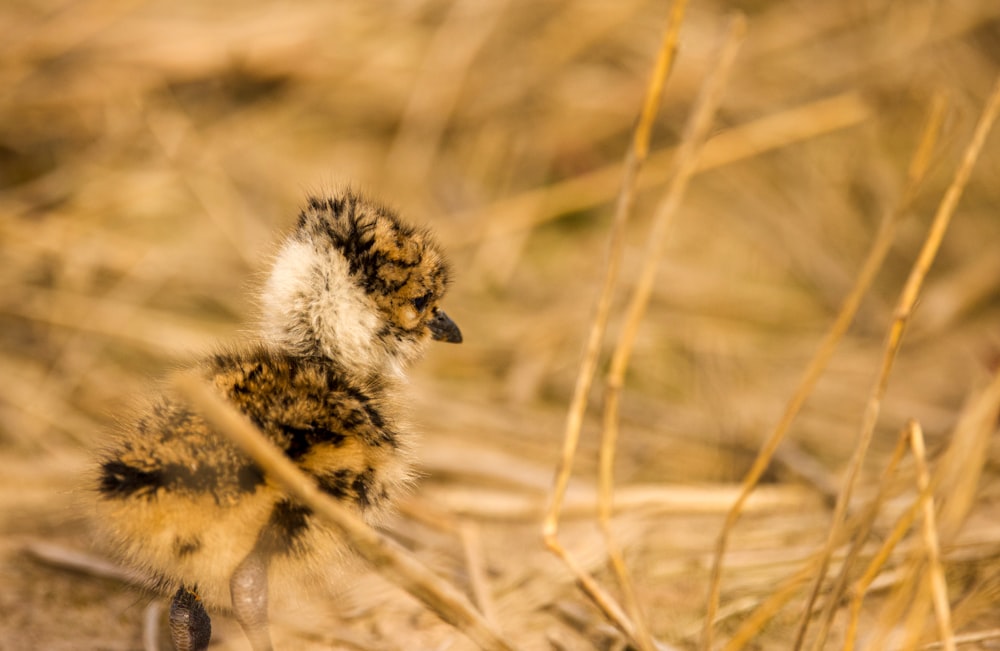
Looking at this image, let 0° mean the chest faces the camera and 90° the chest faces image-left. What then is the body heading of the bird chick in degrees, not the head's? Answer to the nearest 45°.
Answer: approximately 225°

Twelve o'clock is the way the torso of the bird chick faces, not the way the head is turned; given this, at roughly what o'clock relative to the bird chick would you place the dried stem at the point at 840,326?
The dried stem is roughly at 2 o'clock from the bird chick.

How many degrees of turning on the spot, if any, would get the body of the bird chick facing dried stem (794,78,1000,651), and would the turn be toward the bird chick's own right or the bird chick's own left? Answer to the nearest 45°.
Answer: approximately 45° to the bird chick's own right

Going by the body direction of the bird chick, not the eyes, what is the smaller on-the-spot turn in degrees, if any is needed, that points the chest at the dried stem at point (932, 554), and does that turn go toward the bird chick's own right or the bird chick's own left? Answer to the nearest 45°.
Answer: approximately 45° to the bird chick's own right
